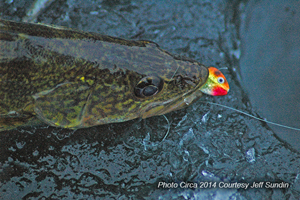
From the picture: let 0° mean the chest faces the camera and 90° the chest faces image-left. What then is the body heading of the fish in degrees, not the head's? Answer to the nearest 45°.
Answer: approximately 270°
